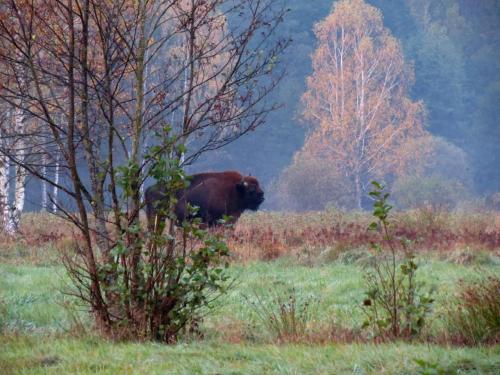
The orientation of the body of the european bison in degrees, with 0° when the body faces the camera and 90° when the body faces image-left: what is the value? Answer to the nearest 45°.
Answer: approximately 270°
